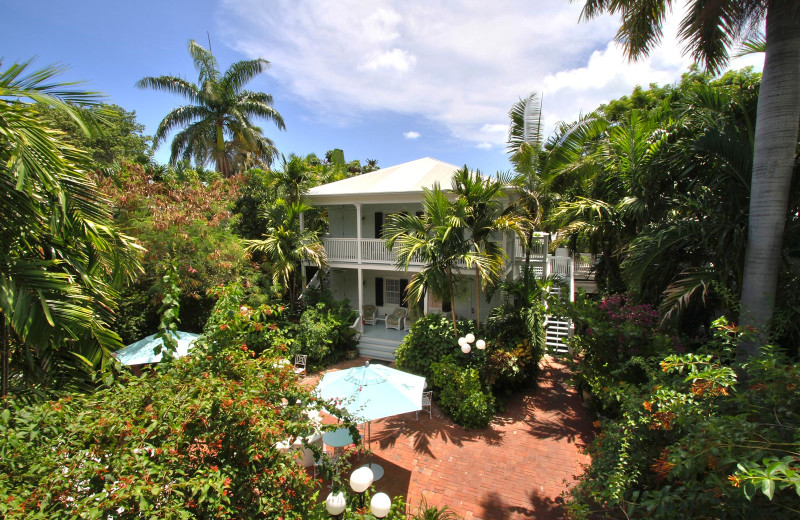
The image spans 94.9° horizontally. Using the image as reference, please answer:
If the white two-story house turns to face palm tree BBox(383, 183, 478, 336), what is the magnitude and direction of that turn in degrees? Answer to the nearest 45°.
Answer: approximately 45° to its left

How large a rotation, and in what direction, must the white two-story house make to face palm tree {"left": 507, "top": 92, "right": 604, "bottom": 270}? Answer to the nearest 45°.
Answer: approximately 45° to its left

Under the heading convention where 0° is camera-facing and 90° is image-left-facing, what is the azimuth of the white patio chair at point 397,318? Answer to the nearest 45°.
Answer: approximately 45°

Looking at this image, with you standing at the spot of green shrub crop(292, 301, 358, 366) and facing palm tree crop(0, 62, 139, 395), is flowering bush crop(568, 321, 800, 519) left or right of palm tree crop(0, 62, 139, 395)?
left

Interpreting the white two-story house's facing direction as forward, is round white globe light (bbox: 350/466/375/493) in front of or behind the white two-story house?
in front

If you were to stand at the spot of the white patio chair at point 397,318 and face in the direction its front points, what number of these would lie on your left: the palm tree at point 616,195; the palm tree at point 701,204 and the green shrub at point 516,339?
3

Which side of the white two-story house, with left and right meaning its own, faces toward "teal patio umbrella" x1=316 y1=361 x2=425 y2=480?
front

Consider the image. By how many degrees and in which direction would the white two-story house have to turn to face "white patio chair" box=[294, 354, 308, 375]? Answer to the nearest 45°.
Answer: approximately 45° to its right

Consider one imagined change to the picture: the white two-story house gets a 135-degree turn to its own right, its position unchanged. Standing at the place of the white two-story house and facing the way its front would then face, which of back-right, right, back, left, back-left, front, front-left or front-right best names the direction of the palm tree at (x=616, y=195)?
back

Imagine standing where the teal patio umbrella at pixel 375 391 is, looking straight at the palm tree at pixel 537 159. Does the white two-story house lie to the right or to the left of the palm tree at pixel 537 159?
left

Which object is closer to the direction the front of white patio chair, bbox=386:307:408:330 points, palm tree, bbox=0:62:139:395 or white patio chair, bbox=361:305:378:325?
the palm tree

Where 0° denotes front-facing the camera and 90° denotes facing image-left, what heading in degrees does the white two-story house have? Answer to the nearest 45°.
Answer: approximately 0°

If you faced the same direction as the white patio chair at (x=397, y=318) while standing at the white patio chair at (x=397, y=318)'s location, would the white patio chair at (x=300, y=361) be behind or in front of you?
in front
